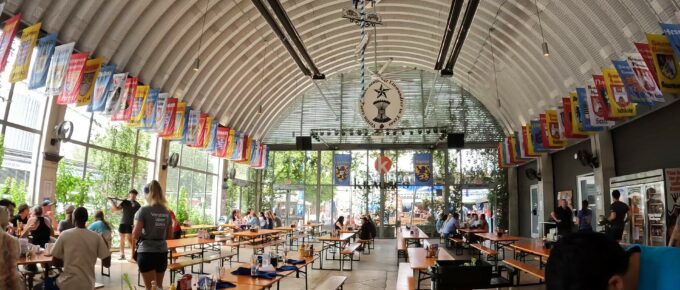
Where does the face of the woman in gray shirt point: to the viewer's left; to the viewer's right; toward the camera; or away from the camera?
away from the camera

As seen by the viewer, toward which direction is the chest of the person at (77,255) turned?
away from the camera

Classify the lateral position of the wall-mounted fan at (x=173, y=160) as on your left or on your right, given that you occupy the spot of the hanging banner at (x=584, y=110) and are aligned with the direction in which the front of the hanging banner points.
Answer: on your right

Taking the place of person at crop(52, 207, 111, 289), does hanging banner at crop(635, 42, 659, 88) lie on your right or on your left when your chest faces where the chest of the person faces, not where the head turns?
on your right

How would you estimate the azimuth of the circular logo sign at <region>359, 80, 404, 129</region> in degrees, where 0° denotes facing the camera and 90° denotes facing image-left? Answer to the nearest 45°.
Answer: approximately 0°

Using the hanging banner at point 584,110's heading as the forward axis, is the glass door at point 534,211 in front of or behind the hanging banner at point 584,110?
behind

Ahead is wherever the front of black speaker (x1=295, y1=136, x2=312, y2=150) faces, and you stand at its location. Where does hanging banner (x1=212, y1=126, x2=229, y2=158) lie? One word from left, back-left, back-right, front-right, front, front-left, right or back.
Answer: front-right
